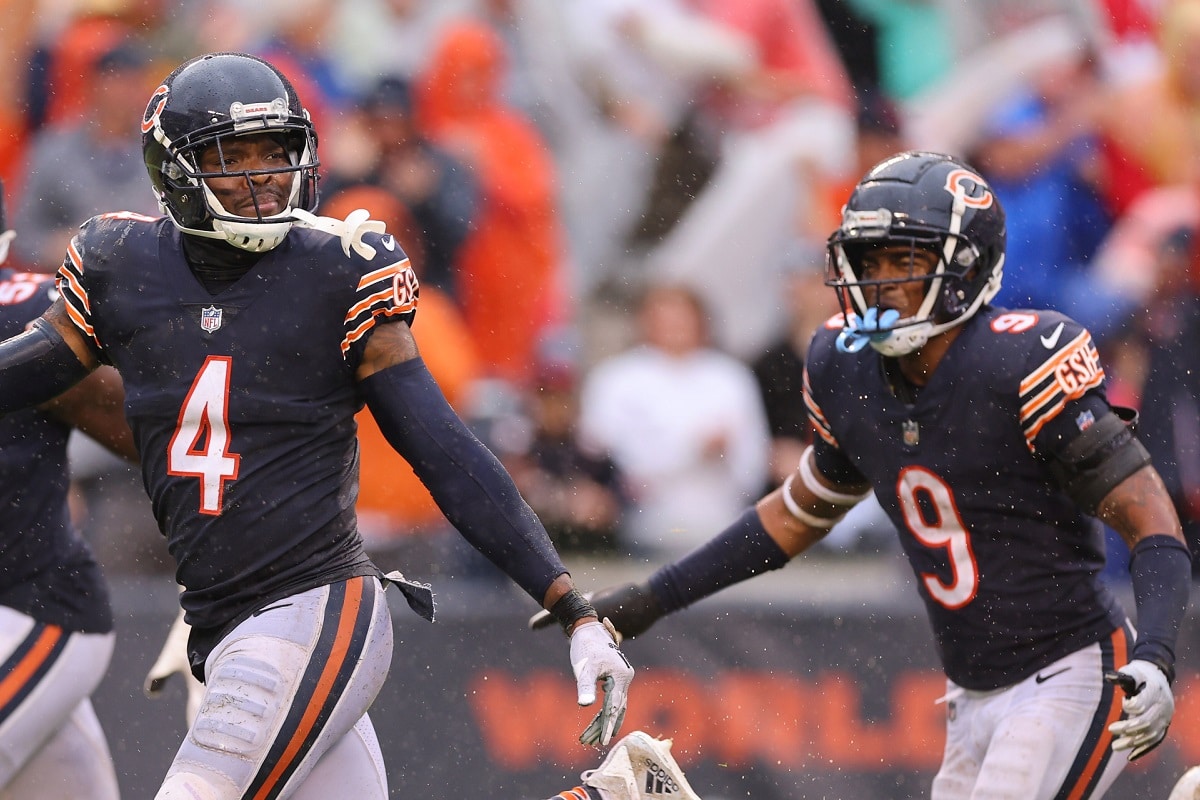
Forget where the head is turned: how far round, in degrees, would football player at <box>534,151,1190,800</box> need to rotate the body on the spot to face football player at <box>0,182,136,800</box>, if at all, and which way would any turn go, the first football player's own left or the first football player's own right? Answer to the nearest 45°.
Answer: approximately 45° to the first football player's own right

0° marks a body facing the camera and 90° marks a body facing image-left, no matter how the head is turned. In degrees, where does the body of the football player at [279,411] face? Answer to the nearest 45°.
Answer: approximately 45°

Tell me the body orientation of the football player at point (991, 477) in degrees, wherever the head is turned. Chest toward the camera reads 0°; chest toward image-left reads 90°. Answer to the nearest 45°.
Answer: approximately 45°

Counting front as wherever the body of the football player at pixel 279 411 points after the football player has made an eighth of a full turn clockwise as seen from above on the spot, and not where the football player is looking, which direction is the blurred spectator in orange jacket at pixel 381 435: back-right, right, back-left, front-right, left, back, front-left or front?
right

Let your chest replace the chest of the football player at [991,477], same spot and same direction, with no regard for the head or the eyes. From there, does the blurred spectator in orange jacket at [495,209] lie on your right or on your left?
on your right

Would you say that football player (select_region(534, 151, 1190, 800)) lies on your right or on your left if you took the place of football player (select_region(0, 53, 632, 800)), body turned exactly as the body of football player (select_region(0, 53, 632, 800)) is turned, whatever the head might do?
on your left

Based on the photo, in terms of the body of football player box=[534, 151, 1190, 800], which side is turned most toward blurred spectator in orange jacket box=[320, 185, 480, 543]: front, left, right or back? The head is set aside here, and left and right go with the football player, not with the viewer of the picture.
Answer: right
